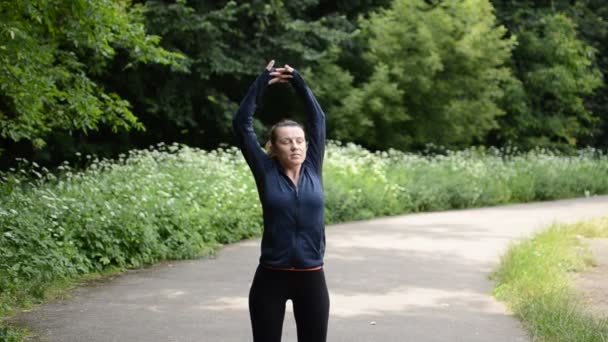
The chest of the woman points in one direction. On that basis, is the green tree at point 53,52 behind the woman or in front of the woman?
behind

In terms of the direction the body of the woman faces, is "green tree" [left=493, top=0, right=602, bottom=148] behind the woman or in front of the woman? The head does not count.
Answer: behind

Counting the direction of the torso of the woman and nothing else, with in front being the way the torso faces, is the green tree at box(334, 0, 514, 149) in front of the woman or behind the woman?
behind

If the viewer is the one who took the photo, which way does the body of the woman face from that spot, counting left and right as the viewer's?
facing the viewer

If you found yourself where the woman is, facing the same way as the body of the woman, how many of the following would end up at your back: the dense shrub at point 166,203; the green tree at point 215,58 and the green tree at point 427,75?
3

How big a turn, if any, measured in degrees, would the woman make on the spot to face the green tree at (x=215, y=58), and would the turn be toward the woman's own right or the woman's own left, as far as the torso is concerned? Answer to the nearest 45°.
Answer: approximately 180°
